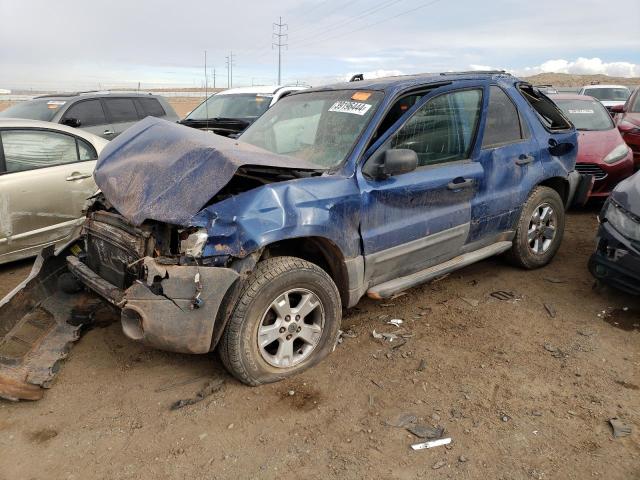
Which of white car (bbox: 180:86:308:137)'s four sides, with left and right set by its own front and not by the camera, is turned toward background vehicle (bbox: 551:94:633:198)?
left

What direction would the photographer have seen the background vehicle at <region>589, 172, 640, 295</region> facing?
facing the viewer and to the left of the viewer

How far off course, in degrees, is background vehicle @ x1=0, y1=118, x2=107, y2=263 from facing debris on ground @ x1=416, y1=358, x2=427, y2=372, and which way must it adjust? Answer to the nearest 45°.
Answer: approximately 90° to its left

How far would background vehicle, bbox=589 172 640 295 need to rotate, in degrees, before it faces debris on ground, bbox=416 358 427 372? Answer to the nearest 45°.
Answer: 0° — it already faces it

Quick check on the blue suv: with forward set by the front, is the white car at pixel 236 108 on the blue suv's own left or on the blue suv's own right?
on the blue suv's own right

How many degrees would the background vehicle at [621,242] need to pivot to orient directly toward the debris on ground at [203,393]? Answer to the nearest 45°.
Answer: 0° — it already faces it

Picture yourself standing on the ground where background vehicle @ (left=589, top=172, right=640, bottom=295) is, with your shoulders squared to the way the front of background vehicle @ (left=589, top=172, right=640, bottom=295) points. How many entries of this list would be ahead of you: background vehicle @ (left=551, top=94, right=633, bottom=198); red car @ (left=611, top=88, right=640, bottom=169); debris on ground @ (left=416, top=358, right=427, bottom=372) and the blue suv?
2

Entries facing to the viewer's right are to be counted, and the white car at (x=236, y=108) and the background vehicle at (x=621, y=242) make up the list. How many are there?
0
